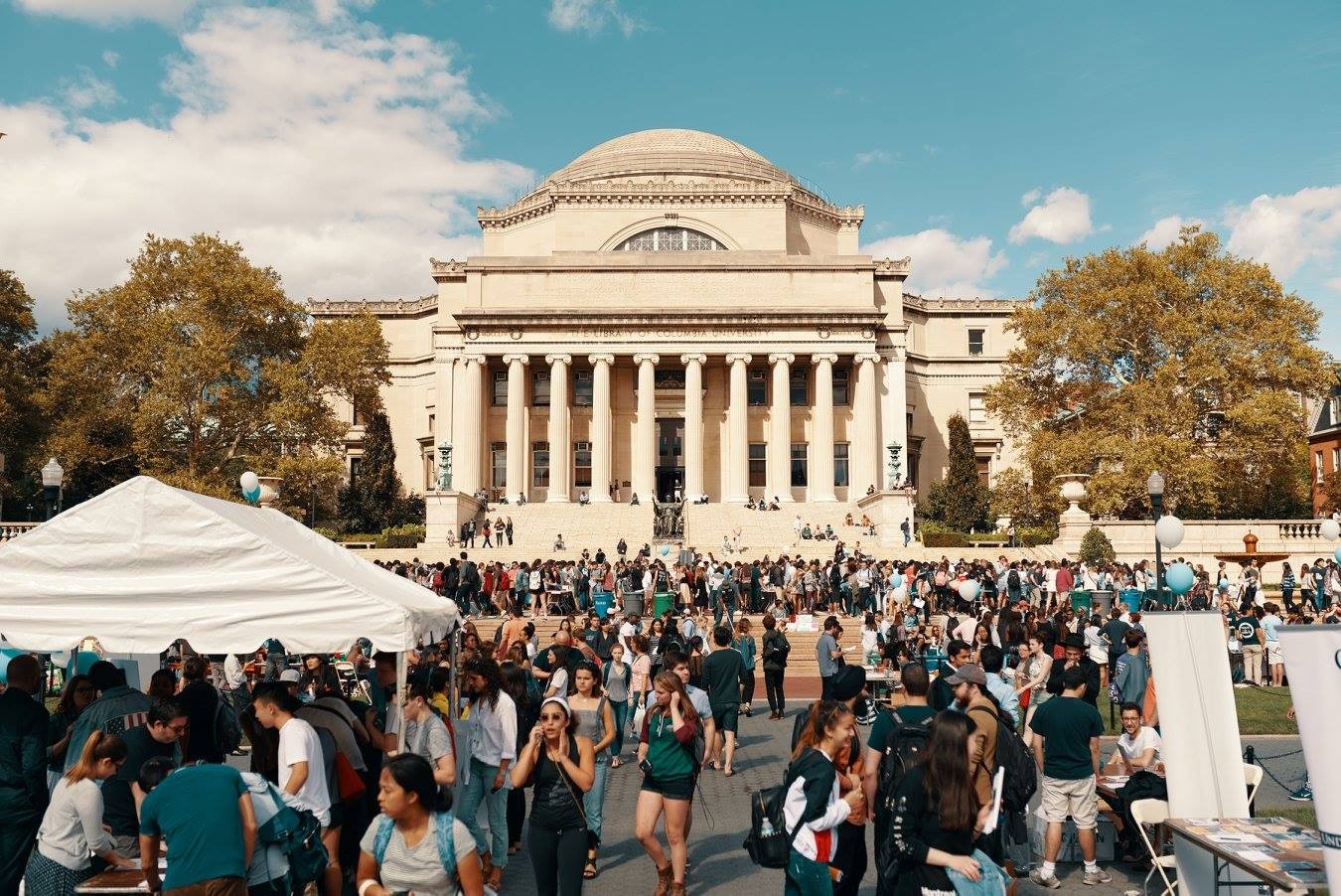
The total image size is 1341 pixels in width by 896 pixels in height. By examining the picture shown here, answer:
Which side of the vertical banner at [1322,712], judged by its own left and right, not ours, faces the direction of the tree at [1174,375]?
back

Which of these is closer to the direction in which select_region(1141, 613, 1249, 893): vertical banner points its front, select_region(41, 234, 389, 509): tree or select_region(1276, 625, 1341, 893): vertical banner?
the tree

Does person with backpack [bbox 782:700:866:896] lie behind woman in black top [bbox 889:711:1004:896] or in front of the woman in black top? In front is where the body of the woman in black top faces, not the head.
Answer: behind

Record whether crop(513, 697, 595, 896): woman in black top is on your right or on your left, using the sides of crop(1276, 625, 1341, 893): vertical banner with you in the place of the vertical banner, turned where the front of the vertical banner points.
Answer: on your right

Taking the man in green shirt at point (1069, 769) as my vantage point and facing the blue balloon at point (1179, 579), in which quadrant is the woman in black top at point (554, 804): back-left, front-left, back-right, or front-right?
back-left

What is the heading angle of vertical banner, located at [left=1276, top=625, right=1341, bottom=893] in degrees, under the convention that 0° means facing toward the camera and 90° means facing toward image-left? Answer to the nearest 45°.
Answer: approximately 0°

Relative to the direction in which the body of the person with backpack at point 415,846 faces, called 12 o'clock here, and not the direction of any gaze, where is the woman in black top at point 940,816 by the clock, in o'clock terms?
The woman in black top is roughly at 8 o'clock from the person with backpack.

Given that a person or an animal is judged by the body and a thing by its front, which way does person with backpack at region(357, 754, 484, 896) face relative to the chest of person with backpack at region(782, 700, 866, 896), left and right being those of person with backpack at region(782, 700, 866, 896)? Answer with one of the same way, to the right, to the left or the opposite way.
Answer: to the right
